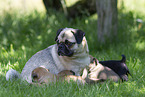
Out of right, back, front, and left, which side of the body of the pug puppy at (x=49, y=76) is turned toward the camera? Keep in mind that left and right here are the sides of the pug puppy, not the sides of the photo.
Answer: left

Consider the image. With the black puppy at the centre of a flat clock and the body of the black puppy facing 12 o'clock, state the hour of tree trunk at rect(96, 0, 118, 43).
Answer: The tree trunk is roughly at 3 o'clock from the black puppy.

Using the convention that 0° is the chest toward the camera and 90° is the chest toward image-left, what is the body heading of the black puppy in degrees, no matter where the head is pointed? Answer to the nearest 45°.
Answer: approximately 90°

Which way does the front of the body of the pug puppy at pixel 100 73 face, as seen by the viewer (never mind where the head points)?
to the viewer's left

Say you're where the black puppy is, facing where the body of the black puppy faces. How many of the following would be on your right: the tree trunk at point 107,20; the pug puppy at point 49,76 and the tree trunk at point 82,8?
2

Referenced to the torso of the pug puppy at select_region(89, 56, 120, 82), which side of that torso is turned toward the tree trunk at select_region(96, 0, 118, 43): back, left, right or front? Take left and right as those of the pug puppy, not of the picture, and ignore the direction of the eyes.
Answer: right
